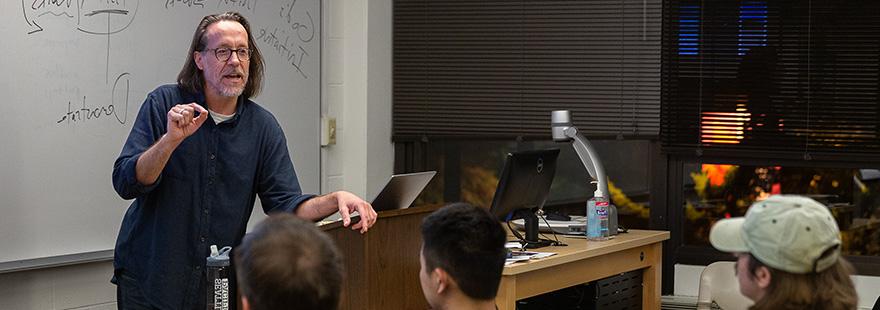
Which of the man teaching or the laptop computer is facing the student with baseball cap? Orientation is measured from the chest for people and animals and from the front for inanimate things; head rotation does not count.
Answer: the man teaching

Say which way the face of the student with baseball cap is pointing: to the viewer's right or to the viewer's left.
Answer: to the viewer's left

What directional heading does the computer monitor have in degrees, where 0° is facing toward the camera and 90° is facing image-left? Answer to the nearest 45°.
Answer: approximately 135°

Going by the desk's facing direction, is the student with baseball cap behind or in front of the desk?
behind

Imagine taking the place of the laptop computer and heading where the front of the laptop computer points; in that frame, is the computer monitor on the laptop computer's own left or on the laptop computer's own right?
on the laptop computer's own right

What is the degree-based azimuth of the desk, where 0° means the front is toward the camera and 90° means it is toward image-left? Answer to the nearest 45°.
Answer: approximately 135°

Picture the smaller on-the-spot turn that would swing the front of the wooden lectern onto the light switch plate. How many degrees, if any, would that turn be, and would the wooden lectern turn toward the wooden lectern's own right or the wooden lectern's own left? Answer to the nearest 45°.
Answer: approximately 135° to the wooden lectern's own left

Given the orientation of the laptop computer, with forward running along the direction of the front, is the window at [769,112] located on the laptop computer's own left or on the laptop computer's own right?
on the laptop computer's own right

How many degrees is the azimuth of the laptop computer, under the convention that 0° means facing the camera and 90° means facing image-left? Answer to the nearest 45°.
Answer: approximately 135°

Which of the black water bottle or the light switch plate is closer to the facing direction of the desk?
the light switch plate

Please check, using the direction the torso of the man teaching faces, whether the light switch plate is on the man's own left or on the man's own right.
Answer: on the man's own left

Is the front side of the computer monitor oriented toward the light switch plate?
yes

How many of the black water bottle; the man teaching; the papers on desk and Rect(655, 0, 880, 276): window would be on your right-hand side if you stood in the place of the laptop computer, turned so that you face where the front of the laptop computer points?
2

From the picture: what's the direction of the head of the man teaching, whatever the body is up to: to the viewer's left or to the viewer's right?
to the viewer's right
